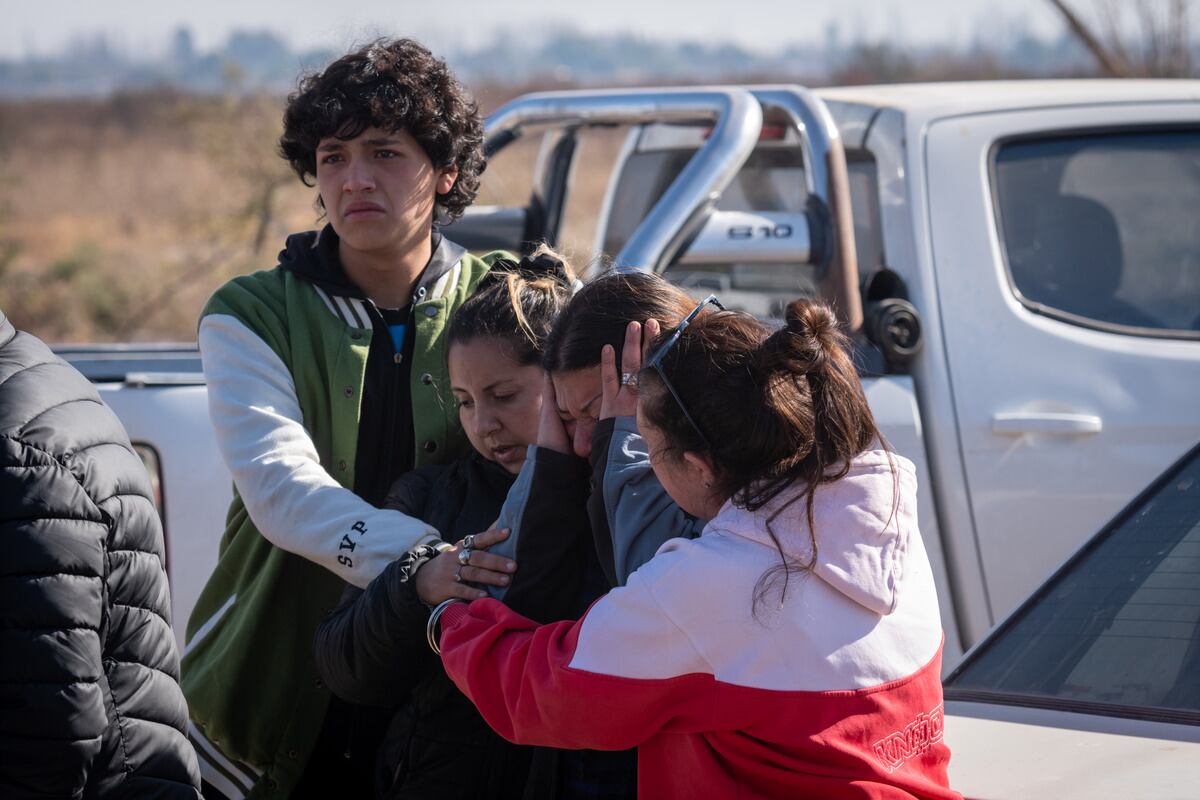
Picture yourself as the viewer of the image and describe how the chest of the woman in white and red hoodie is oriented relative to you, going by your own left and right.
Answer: facing away from the viewer and to the left of the viewer

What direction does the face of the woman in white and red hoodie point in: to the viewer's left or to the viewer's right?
to the viewer's left

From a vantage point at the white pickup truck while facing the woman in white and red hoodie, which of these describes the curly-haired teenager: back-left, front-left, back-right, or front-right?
front-right

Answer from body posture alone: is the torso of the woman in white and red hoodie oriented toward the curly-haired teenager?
yes

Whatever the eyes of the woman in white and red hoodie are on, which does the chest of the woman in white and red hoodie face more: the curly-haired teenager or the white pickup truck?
the curly-haired teenager

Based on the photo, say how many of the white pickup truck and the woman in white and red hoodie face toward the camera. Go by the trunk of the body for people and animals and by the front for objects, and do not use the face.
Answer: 0

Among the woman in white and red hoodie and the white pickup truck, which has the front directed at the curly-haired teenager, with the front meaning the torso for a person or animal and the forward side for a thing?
the woman in white and red hoodie

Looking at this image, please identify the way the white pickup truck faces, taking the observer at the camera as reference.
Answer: facing away from the viewer and to the right of the viewer
